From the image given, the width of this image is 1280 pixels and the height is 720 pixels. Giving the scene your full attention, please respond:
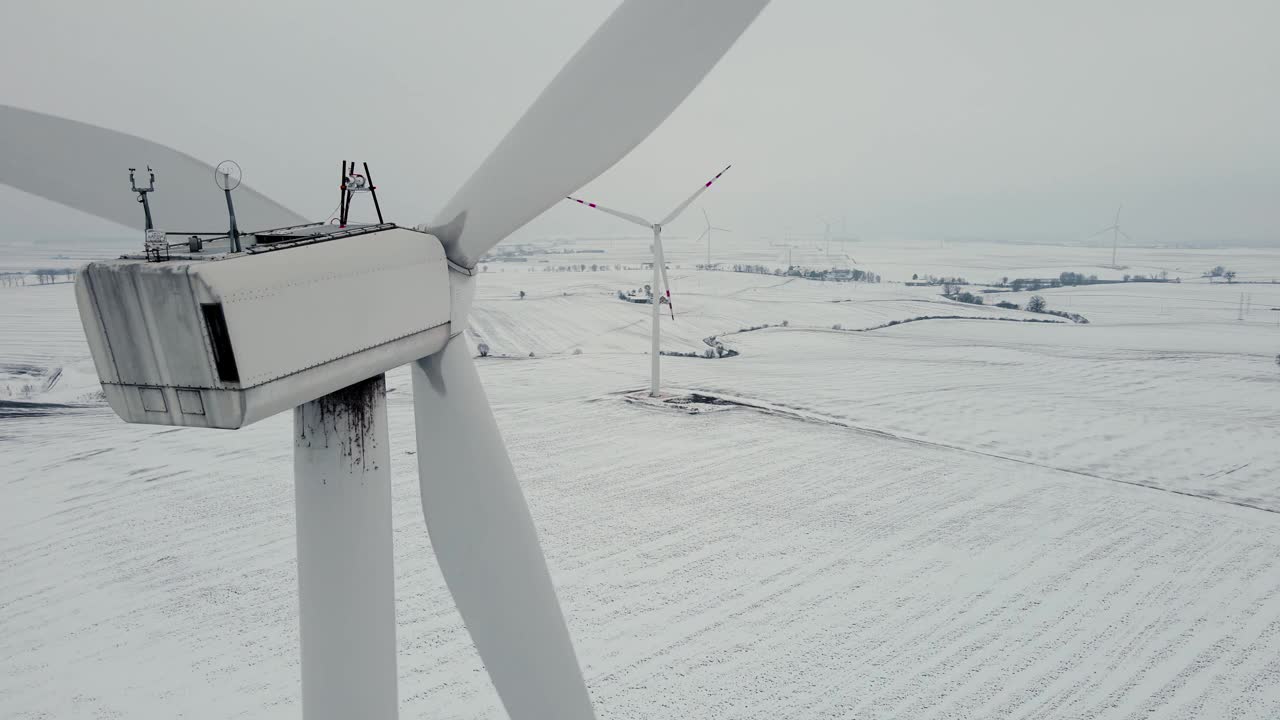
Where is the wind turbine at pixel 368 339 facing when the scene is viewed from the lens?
facing away from the viewer and to the right of the viewer
